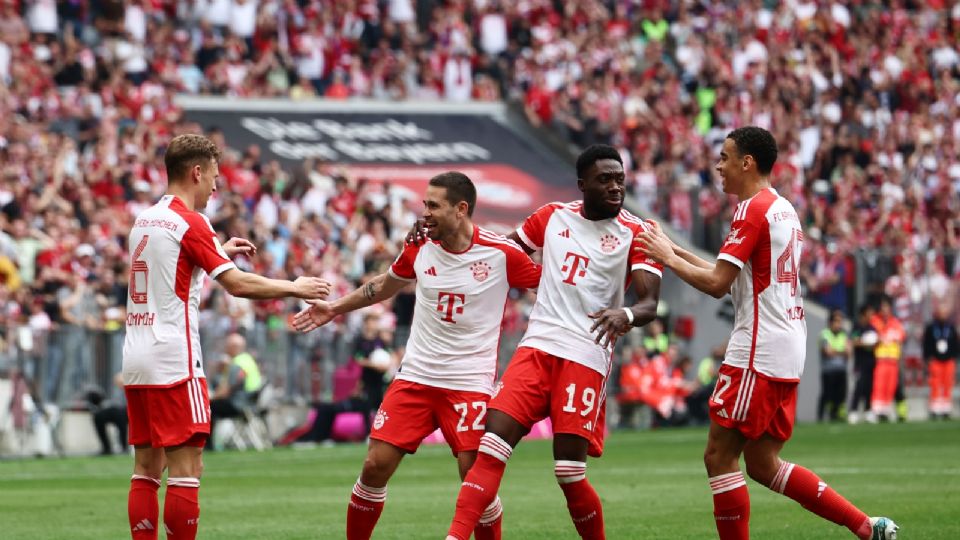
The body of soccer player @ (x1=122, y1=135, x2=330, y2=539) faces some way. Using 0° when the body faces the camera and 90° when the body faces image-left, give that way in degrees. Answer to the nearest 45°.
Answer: approximately 225°

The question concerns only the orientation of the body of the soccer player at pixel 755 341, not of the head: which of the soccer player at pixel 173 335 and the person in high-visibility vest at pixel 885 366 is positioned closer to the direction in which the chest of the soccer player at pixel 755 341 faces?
the soccer player

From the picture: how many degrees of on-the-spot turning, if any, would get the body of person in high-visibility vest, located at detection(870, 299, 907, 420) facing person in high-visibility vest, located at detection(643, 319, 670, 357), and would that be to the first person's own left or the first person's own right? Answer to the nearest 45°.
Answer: approximately 45° to the first person's own right

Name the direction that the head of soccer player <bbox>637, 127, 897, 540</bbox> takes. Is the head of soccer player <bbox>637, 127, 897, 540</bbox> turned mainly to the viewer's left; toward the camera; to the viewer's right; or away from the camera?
to the viewer's left

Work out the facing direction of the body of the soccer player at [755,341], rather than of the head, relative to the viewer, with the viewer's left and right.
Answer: facing to the left of the viewer

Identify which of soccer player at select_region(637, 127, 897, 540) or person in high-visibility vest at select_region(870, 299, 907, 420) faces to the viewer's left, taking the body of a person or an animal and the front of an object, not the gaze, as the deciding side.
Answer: the soccer player

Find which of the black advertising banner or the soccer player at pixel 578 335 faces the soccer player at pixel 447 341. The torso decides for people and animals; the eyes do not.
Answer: the black advertising banner

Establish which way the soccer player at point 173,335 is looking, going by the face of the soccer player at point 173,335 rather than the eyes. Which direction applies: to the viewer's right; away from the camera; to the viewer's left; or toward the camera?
to the viewer's right

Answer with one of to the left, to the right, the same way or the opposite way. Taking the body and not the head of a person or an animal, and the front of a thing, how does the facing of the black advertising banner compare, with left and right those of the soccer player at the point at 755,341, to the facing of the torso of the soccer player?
to the left

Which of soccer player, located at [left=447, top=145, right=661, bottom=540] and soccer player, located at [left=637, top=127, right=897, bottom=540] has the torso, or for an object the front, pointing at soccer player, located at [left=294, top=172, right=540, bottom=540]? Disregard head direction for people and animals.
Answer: soccer player, located at [left=637, top=127, right=897, bottom=540]

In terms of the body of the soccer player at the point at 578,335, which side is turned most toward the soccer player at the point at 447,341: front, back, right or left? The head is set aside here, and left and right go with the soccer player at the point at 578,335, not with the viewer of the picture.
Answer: right

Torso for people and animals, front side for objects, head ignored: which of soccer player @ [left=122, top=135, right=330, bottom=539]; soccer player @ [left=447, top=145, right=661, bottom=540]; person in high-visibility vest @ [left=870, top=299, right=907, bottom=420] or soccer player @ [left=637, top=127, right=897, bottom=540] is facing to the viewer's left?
soccer player @ [left=637, top=127, right=897, bottom=540]

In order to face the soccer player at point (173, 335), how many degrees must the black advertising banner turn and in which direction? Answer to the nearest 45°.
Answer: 0° — it already faces them
